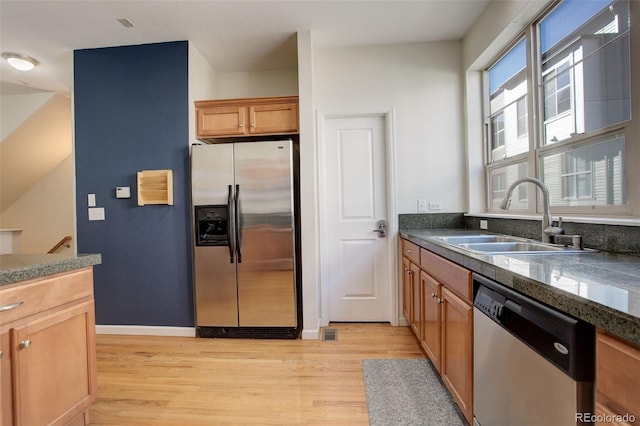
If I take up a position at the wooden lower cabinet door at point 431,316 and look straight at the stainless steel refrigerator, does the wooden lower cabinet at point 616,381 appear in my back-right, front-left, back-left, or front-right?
back-left

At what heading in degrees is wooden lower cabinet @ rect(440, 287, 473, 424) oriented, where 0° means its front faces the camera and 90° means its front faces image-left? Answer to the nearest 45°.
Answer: approximately 90°

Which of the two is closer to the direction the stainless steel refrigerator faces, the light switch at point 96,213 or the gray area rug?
the gray area rug

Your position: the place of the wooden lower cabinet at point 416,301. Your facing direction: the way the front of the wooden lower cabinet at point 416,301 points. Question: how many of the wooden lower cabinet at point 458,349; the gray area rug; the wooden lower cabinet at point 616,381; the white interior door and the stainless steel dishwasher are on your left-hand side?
4

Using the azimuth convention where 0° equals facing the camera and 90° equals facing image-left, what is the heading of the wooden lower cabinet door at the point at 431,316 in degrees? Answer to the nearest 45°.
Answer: approximately 90°

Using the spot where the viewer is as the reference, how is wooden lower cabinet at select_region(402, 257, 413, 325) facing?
facing to the left of the viewer

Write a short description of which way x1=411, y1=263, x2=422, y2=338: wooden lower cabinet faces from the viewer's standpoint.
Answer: facing to the left of the viewer

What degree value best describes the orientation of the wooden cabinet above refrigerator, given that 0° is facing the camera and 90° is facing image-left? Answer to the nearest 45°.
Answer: approximately 0°

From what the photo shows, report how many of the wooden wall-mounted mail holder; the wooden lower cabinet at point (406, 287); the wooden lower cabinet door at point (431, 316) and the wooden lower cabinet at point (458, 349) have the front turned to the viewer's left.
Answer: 3
